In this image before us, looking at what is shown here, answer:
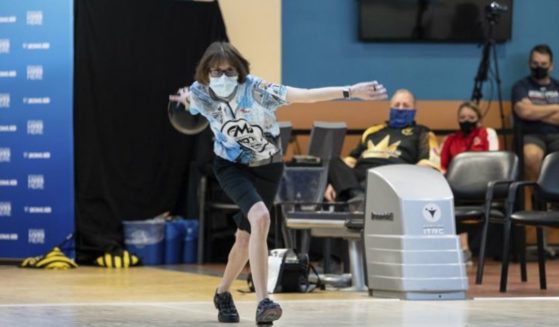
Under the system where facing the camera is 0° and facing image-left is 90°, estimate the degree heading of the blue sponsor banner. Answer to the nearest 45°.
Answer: approximately 0°

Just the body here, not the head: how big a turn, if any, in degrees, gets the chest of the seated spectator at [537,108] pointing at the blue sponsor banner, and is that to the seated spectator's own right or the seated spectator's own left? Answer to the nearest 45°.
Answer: approximately 90° to the seated spectator's own right

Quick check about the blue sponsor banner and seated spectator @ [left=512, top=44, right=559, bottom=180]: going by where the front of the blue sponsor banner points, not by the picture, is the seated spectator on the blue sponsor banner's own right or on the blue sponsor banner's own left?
on the blue sponsor banner's own left

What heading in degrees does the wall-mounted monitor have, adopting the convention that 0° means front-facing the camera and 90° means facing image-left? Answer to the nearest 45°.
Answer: approximately 0°

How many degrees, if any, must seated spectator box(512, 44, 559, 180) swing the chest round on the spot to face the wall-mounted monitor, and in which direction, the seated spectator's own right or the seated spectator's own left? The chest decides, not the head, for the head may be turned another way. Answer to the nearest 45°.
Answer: approximately 90° to the seated spectator's own right

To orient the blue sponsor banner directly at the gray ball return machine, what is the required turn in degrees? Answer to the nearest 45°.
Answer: approximately 45° to its left

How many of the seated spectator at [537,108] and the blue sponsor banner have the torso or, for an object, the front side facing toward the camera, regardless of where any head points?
2
